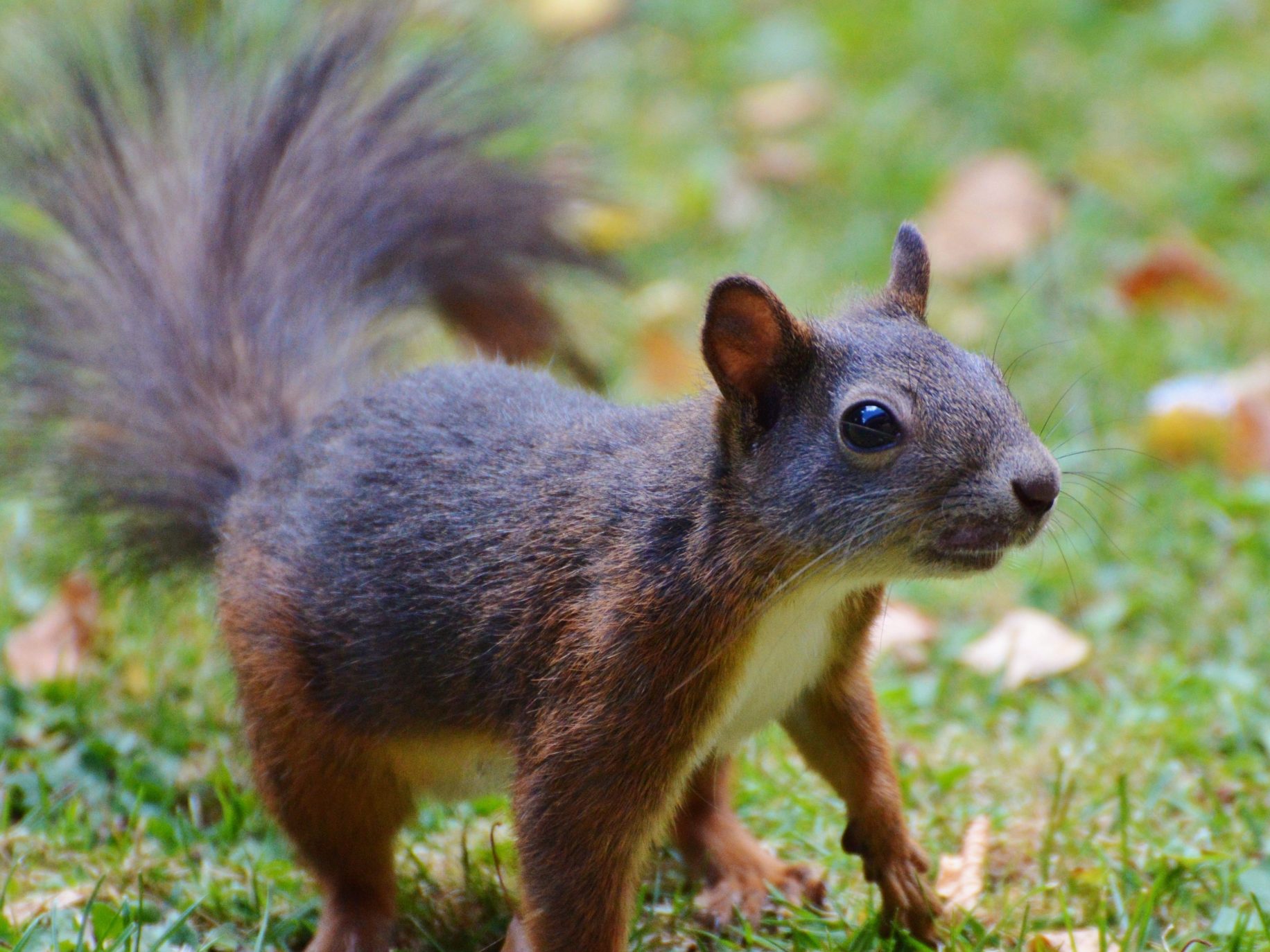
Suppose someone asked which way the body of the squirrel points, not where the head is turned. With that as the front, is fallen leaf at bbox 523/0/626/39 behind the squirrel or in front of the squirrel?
behind

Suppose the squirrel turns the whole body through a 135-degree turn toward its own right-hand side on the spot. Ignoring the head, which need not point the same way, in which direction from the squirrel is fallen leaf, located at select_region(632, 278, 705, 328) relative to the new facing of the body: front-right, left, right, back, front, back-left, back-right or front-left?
right

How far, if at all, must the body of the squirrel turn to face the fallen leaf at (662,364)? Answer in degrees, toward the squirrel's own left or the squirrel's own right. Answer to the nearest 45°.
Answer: approximately 135° to the squirrel's own left

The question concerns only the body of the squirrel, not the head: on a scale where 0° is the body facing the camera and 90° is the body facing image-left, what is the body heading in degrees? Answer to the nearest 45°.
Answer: approximately 315°

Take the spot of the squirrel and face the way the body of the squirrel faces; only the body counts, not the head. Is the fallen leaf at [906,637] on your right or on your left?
on your left

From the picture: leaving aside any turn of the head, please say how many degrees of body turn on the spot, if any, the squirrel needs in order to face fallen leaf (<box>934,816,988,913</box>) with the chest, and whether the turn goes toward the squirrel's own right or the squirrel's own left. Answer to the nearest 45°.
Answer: approximately 45° to the squirrel's own left

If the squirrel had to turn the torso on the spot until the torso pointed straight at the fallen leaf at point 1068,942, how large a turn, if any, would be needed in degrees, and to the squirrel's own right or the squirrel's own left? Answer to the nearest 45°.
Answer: approximately 45° to the squirrel's own left
